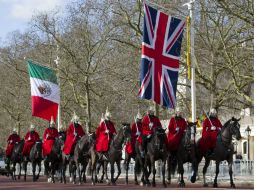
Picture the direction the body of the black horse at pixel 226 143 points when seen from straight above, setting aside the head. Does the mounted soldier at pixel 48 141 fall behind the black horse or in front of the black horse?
behind

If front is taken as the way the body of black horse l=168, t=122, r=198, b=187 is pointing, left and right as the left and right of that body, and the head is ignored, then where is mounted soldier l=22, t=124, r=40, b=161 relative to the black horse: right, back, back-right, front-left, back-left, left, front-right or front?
back

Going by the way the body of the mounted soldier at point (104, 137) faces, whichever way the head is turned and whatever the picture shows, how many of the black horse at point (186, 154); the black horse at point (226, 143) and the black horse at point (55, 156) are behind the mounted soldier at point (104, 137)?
1

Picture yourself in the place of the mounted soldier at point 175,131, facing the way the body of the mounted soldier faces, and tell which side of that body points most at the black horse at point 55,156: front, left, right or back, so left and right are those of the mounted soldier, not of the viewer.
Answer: back

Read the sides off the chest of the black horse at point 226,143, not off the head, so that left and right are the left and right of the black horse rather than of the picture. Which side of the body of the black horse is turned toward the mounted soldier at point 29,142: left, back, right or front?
back

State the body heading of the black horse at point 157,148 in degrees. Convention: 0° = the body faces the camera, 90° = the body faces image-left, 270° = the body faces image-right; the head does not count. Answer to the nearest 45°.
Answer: approximately 315°

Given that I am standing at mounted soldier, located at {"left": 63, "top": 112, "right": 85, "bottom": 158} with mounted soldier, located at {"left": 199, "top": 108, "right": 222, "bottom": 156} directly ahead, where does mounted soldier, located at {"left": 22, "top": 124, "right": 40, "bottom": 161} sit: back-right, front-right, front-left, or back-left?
back-left

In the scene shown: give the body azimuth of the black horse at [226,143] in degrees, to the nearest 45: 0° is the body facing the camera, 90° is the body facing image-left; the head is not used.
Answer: approximately 315°

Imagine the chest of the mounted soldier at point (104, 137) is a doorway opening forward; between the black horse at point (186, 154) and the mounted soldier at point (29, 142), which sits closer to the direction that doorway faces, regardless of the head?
the black horse

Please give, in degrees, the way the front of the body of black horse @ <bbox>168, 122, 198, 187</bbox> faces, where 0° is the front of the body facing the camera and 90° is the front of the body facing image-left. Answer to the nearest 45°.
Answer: approximately 315°

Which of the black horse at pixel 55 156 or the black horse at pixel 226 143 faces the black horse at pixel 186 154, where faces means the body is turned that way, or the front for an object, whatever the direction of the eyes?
the black horse at pixel 55 156

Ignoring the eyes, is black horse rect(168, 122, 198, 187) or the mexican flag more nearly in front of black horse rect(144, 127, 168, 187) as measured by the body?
the black horse
